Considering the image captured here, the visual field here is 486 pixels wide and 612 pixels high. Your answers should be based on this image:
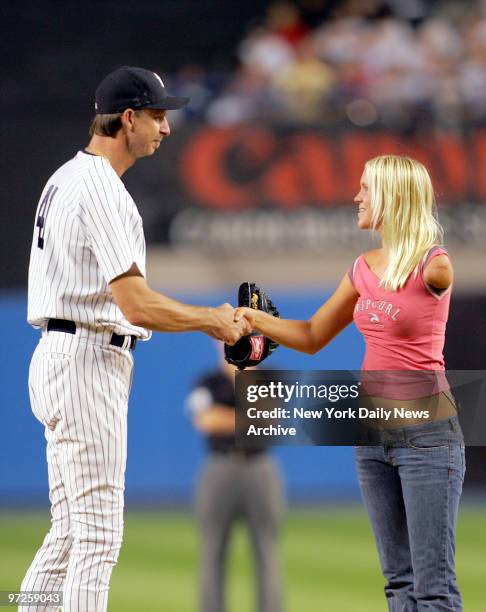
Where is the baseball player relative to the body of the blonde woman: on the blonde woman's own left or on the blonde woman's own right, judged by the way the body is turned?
on the blonde woman's own right

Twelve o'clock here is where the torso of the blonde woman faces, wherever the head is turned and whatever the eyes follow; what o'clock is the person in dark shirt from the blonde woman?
The person in dark shirt is roughly at 4 o'clock from the blonde woman.

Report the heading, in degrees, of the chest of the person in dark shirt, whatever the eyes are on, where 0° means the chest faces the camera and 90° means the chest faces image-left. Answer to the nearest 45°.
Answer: approximately 0°

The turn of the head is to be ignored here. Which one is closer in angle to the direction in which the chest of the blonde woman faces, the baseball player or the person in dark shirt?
the baseball player

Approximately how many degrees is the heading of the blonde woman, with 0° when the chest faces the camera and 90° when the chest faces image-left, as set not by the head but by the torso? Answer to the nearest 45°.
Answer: approximately 45°

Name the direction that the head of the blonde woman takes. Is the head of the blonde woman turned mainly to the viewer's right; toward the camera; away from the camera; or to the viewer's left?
to the viewer's left

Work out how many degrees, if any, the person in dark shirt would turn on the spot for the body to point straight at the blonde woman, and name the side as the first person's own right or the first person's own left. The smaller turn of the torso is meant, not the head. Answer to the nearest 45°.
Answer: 0° — they already face them
